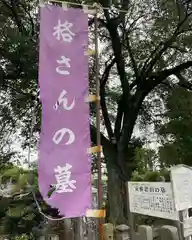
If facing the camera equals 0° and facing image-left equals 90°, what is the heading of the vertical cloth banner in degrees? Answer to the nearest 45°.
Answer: approximately 0°

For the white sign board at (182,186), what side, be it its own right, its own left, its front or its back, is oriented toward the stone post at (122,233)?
right

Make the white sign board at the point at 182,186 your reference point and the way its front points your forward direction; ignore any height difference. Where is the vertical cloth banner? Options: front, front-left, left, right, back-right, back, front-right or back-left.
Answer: front-right

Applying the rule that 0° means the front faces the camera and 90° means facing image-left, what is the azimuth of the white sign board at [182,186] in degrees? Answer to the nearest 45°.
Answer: approximately 0°

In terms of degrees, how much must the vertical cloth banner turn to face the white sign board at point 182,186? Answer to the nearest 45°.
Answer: approximately 135° to its left

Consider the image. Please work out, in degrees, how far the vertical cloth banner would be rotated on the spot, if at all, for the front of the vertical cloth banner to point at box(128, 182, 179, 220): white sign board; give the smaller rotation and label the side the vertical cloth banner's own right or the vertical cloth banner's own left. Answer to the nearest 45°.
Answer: approximately 135° to the vertical cloth banner's own left
